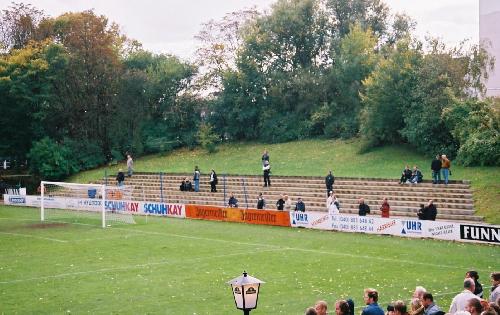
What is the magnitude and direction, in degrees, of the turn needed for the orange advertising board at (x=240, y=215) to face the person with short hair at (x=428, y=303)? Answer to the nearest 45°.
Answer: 0° — it already faces them

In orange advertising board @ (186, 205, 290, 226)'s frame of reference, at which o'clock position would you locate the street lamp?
The street lamp is roughly at 12 o'clock from the orange advertising board.

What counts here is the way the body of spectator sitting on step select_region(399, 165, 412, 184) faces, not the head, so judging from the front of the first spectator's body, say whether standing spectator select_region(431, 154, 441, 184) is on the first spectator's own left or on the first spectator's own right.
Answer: on the first spectator's own left

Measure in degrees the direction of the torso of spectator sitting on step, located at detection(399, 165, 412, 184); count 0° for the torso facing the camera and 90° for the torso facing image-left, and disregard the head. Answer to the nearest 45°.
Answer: approximately 45°

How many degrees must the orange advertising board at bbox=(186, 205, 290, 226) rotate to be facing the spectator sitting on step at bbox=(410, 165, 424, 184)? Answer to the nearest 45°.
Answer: approximately 90° to its left

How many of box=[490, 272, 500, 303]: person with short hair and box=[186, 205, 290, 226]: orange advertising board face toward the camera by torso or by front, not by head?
1

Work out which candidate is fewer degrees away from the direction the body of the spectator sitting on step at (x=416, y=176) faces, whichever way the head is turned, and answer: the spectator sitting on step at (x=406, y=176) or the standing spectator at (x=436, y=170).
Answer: the spectator sitting on step

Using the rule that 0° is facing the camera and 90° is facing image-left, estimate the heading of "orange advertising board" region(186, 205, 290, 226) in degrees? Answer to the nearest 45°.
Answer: approximately 0°
